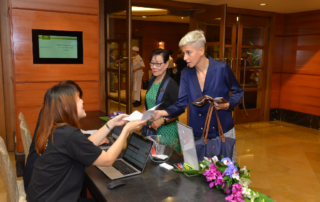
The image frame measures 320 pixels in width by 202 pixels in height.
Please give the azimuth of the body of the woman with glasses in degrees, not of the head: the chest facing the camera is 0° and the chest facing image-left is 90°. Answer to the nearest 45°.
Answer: approximately 45°

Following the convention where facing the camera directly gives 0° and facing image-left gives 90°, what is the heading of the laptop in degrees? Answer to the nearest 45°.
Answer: approximately 45°

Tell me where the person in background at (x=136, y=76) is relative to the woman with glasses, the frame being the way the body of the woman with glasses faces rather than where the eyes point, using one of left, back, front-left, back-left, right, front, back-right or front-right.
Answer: back-right

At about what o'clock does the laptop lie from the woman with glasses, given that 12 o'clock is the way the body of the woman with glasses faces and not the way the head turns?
The laptop is roughly at 11 o'clock from the woman with glasses.

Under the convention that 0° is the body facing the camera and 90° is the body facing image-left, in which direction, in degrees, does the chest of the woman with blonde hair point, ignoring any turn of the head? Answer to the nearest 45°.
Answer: approximately 45°

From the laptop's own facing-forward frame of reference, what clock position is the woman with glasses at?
The woman with glasses is roughly at 5 o'clock from the laptop.

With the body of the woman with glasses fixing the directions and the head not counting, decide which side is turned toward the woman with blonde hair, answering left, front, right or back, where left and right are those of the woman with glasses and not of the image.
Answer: left

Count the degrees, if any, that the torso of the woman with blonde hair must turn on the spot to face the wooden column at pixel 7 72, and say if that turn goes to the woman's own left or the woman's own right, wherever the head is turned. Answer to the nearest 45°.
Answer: approximately 90° to the woman's own right
